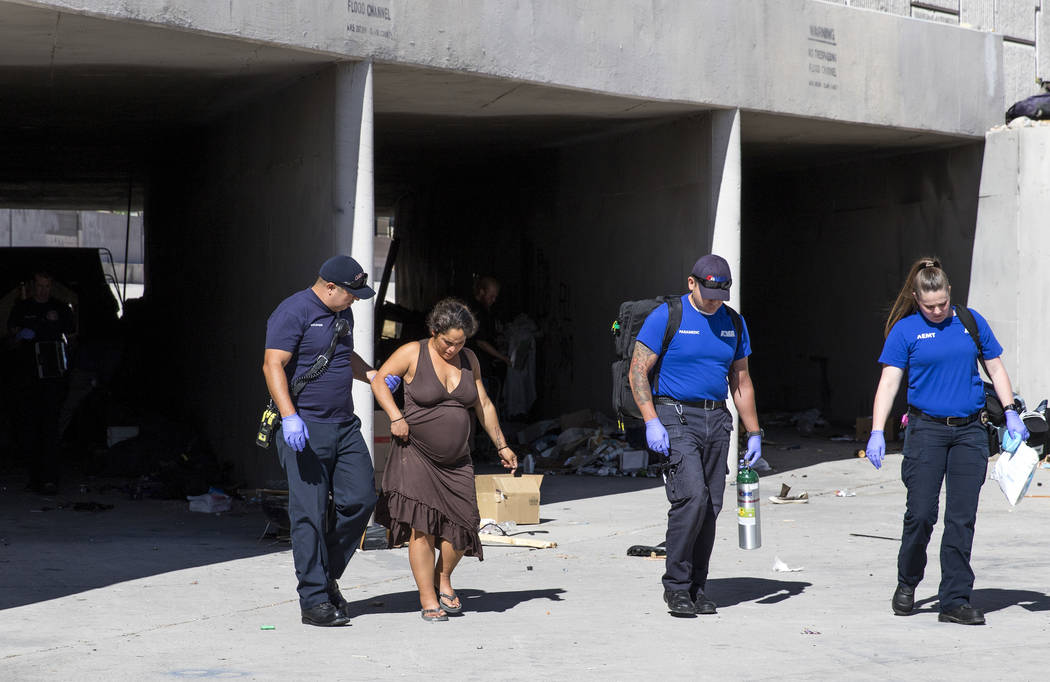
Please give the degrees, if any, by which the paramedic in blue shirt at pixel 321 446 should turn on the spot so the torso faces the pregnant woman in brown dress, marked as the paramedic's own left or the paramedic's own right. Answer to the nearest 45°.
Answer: approximately 45° to the paramedic's own left

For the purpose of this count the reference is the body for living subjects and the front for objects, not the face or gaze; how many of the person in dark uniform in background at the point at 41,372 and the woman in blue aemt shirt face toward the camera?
2

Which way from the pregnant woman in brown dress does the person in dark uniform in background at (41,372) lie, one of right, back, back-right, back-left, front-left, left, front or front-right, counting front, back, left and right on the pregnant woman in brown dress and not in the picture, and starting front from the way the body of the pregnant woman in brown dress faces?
back

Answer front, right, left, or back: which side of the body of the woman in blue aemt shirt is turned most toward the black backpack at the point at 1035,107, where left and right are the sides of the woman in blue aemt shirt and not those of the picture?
back

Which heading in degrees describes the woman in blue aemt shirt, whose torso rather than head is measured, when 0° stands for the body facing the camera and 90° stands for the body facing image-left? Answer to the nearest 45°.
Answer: approximately 0°

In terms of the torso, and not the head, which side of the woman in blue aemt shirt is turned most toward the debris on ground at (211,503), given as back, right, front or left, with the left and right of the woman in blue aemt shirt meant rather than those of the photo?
right

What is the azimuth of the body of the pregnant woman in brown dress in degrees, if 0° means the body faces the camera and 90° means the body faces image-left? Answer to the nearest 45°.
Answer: approximately 315°

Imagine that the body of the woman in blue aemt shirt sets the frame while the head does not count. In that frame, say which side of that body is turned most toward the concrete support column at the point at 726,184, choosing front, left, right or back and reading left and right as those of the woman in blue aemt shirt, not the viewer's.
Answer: back
